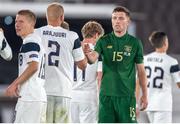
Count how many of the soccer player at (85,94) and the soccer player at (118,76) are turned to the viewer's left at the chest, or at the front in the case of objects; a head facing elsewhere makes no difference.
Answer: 0

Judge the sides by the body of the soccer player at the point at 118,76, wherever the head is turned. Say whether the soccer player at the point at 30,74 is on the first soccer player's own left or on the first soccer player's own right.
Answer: on the first soccer player's own right

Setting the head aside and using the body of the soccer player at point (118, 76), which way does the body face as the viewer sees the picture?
toward the camera

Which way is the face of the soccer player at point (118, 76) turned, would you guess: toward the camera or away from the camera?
toward the camera

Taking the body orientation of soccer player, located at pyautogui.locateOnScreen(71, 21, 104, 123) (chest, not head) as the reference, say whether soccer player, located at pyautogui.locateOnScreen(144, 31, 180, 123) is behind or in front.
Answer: in front

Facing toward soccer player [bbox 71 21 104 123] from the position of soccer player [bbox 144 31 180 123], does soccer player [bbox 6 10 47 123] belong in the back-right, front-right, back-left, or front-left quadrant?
front-left

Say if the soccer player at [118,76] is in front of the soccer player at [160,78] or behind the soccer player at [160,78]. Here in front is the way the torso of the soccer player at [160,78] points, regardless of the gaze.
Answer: behind
